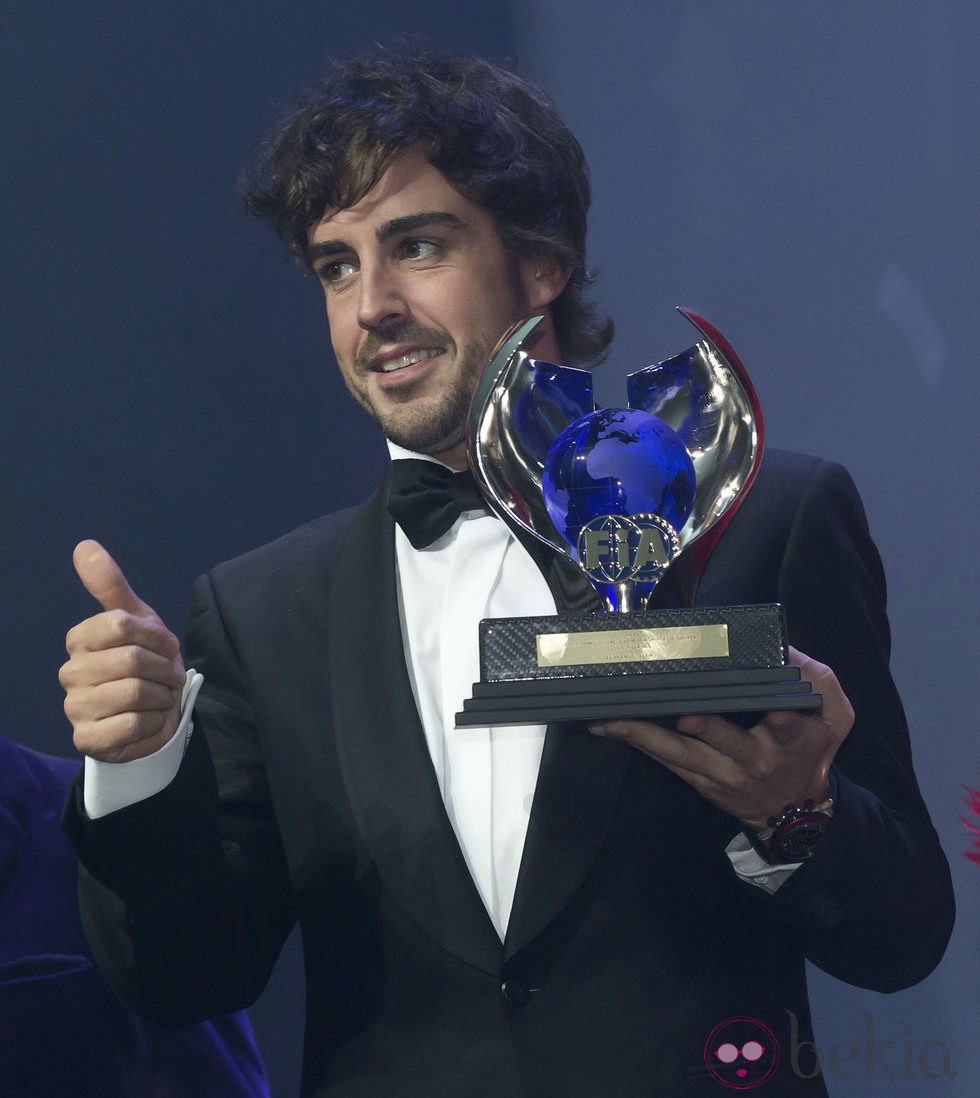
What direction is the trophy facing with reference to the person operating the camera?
facing the viewer
